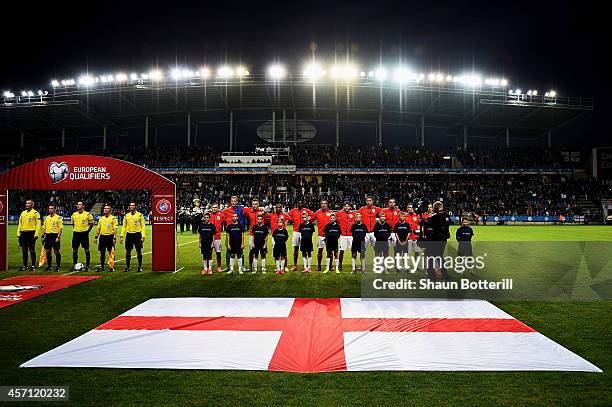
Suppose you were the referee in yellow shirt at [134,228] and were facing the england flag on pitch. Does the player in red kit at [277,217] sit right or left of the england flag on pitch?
left

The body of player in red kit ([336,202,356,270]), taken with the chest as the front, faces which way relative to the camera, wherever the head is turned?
toward the camera

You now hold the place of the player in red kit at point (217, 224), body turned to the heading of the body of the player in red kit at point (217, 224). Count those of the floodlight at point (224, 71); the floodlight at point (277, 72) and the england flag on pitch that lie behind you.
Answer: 2

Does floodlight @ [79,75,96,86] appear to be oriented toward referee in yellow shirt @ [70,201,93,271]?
yes

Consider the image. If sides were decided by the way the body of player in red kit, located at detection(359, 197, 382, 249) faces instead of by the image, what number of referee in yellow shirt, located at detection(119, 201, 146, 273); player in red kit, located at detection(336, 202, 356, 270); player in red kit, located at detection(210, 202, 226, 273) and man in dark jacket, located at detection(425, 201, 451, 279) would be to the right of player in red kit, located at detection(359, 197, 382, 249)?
3

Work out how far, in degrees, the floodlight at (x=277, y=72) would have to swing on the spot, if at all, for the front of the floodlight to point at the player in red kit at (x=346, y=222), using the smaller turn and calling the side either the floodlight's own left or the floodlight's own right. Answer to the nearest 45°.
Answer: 0° — it already faces them

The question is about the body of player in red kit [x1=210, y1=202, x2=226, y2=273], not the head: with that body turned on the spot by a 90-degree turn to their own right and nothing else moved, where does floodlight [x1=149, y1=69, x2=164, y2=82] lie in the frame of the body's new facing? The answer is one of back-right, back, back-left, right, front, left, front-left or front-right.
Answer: right

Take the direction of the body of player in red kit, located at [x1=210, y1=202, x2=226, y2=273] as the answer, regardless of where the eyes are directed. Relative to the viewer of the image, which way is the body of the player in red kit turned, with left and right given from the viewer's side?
facing the viewer

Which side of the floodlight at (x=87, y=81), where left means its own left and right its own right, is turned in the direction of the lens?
front

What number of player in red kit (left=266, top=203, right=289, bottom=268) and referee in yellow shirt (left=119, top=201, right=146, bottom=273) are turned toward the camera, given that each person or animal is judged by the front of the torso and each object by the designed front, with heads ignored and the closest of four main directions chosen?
2

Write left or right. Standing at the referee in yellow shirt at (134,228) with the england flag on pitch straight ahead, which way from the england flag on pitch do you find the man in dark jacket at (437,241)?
left
